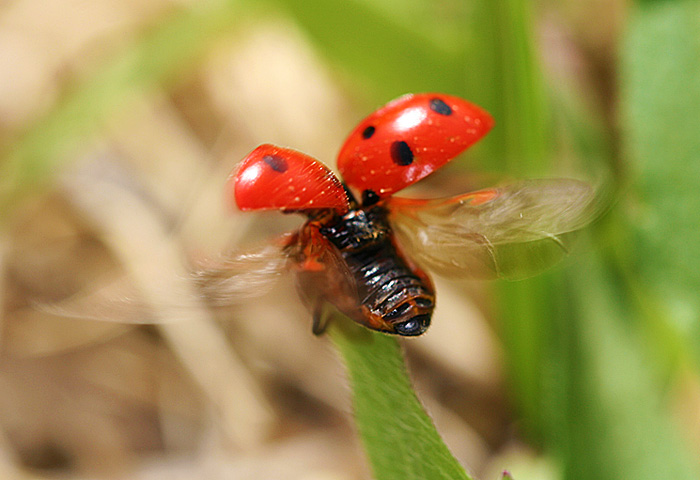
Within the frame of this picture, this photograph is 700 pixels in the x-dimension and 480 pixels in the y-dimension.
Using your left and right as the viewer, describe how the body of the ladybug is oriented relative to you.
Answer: facing away from the viewer and to the left of the viewer
